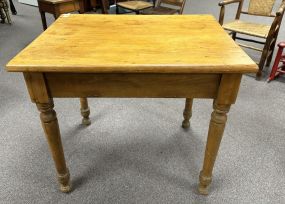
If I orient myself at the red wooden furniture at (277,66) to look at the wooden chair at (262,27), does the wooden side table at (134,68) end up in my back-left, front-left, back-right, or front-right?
back-left

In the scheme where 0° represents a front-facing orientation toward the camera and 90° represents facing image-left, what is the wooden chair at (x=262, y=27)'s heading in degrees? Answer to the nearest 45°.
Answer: approximately 45°

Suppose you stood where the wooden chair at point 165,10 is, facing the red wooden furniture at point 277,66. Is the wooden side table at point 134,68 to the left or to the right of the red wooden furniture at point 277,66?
right

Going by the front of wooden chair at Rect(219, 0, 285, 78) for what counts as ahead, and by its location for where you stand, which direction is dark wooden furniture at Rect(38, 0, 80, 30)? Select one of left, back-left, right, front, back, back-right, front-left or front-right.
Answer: front-right

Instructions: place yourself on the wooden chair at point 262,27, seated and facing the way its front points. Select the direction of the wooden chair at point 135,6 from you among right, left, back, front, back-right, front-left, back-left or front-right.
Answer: front-right

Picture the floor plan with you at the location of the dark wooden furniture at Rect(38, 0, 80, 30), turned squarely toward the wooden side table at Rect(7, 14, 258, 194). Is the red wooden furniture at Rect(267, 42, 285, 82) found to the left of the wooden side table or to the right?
left

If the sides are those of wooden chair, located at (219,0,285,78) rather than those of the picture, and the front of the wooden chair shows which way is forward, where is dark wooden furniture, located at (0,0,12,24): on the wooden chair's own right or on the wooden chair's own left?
on the wooden chair's own right

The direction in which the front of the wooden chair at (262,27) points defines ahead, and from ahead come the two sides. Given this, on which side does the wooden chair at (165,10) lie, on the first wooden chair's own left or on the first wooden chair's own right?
on the first wooden chair's own right
